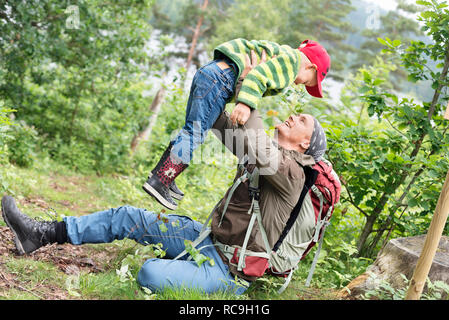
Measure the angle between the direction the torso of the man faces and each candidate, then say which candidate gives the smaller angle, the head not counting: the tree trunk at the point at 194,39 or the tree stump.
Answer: the tree trunk

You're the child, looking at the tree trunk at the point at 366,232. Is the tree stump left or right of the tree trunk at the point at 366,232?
right

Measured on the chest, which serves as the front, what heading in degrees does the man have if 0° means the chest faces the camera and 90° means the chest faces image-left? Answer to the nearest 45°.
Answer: approximately 90°

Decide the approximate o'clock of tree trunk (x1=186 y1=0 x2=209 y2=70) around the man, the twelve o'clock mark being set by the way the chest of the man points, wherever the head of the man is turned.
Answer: The tree trunk is roughly at 3 o'clock from the man.

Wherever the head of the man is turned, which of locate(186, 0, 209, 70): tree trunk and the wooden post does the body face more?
the tree trunk

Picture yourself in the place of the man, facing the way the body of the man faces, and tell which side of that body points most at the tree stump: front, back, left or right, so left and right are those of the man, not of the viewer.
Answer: back

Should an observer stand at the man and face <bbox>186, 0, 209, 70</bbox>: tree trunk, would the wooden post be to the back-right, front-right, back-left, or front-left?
back-right

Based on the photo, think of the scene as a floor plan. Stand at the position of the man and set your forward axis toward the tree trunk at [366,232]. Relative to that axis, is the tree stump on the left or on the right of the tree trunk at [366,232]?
right

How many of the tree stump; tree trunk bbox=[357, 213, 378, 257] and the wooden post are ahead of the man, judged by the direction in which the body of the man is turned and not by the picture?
0

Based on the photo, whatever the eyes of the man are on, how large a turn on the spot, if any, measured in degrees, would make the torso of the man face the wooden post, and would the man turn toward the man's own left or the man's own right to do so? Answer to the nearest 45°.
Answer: approximately 135° to the man's own left
